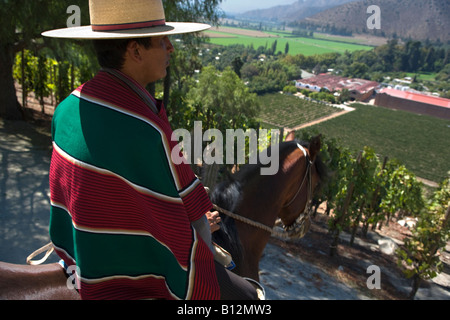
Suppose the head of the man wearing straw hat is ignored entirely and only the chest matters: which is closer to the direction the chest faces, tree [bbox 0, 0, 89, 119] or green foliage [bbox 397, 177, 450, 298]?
the green foliage

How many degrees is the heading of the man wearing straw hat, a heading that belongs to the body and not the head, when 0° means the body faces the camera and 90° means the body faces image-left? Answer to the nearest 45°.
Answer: approximately 225°

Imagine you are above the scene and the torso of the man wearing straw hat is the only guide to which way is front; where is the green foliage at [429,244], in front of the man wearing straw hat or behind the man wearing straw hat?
in front

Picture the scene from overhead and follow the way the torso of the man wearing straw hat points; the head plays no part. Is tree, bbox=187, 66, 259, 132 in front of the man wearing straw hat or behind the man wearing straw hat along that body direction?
in front

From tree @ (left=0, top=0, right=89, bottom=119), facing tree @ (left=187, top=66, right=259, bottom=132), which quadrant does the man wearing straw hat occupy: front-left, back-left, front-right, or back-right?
back-right

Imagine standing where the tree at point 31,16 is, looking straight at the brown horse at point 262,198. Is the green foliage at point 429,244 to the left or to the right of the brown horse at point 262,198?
left

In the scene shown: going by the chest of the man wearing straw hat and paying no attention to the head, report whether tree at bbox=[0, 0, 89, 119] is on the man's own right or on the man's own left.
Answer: on the man's own left
